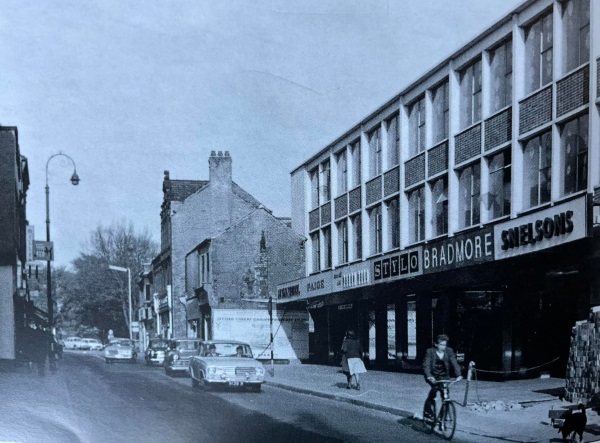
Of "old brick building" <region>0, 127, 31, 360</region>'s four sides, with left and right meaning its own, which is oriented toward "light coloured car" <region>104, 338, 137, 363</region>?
left

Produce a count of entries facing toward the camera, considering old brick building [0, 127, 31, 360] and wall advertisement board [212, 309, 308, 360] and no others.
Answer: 1

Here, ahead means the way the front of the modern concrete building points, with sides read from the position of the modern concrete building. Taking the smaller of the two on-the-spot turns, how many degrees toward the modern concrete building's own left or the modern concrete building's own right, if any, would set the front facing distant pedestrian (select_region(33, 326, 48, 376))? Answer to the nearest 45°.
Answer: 0° — it already faces them

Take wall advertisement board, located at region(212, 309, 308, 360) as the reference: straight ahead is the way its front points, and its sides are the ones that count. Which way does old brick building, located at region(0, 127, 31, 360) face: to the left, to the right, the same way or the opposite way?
to the left

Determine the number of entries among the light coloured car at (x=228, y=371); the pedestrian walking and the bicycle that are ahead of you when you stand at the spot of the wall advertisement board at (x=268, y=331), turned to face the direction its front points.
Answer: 3

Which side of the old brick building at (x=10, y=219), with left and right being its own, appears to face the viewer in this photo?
right

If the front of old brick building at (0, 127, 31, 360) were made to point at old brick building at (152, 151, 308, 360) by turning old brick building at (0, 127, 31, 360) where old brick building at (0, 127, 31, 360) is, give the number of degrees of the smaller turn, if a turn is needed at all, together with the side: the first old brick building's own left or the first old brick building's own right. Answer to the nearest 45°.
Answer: approximately 90° to the first old brick building's own left
